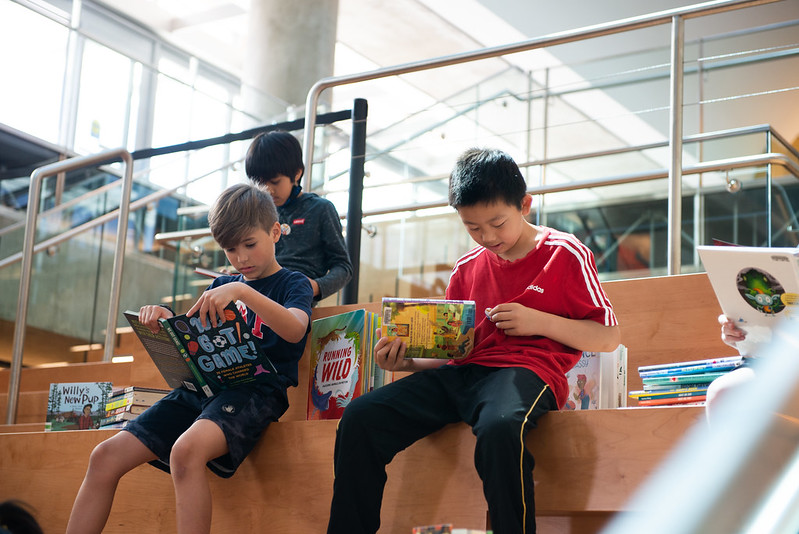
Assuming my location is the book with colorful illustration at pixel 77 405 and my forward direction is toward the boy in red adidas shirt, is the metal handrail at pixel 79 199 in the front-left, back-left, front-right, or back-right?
back-left

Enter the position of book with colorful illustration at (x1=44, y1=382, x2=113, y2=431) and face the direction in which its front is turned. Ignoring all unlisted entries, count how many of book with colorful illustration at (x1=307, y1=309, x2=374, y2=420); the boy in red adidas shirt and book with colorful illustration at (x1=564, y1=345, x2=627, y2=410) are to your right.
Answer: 0

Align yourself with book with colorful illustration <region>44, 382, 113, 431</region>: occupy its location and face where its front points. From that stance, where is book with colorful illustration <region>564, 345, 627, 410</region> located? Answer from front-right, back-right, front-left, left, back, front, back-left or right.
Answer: front-left

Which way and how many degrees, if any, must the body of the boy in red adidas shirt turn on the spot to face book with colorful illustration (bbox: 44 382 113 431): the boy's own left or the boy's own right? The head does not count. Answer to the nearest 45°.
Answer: approximately 90° to the boy's own right

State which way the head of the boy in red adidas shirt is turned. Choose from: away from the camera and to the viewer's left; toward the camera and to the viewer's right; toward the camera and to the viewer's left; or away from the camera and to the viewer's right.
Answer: toward the camera and to the viewer's left

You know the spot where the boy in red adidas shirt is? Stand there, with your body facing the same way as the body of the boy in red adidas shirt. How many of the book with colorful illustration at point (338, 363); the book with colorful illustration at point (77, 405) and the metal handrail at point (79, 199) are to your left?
0

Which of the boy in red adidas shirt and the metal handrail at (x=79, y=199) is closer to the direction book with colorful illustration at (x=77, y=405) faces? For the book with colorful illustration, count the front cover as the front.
the boy in red adidas shirt

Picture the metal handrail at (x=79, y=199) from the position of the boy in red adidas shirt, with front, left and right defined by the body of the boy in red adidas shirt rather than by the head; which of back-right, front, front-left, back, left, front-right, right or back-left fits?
right

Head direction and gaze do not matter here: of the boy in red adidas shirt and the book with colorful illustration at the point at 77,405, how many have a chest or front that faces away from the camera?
0

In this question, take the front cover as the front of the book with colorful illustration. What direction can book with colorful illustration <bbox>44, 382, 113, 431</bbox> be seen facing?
toward the camera

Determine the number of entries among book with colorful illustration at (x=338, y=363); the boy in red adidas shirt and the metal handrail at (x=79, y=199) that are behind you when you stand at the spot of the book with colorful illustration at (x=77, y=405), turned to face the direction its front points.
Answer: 1

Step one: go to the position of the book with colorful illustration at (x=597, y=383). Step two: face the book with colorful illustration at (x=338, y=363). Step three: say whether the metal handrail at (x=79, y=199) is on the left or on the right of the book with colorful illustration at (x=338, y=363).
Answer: right

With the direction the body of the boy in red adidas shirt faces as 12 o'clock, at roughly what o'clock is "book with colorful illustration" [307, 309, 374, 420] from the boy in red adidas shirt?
The book with colorful illustration is roughly at 3 o'clock from the boy in red adidas shirt.

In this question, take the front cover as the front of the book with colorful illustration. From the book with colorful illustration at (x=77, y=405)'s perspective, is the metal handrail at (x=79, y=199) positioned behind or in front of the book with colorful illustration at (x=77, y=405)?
behind
